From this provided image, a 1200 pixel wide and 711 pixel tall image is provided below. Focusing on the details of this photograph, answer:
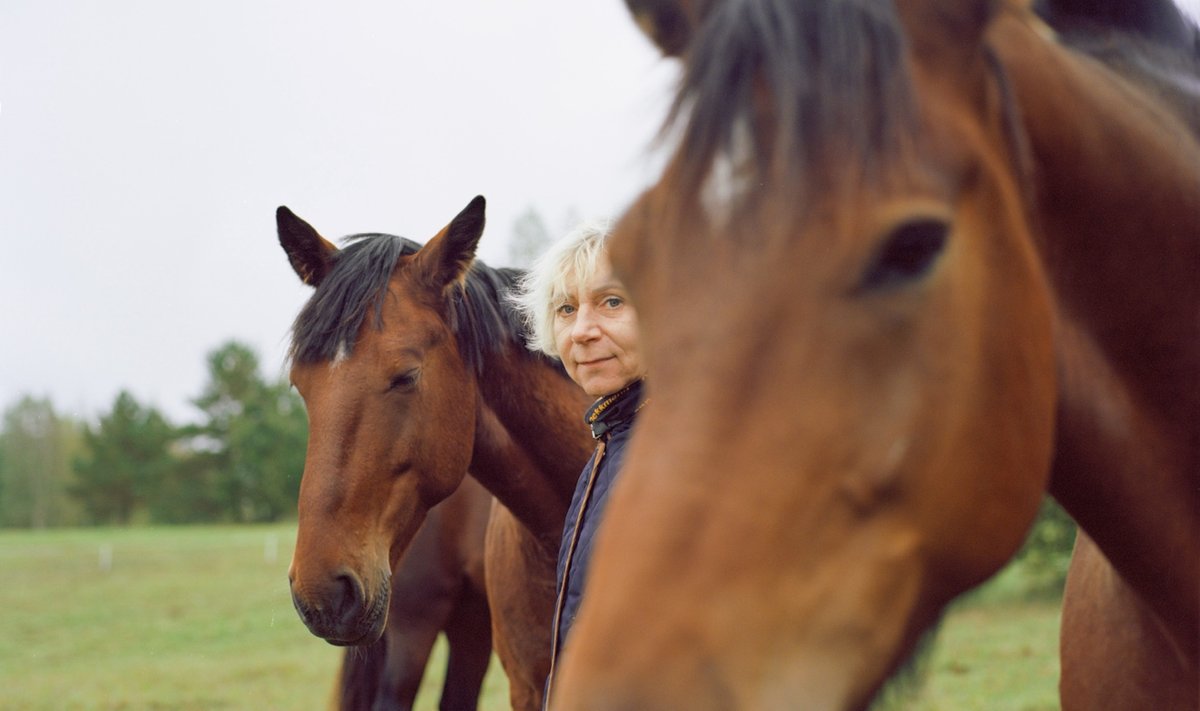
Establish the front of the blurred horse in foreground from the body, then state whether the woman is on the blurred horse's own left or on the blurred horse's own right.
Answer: on the blurred horse's own right

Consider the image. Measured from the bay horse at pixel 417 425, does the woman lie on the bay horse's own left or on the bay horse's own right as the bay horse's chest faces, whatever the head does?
on the bay horse's own left

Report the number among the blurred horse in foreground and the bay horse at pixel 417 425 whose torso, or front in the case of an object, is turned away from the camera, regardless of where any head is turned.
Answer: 0

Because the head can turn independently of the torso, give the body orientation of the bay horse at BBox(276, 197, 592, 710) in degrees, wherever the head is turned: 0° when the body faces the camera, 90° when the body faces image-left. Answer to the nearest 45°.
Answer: approximately 45°

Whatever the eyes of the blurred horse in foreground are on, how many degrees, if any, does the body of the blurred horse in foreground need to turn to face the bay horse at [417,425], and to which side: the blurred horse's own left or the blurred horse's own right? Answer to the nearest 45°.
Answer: approximately 90° to the blurred horse's own right

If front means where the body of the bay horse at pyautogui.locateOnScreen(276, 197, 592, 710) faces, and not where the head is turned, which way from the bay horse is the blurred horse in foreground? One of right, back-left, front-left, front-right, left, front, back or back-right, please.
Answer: front-left
